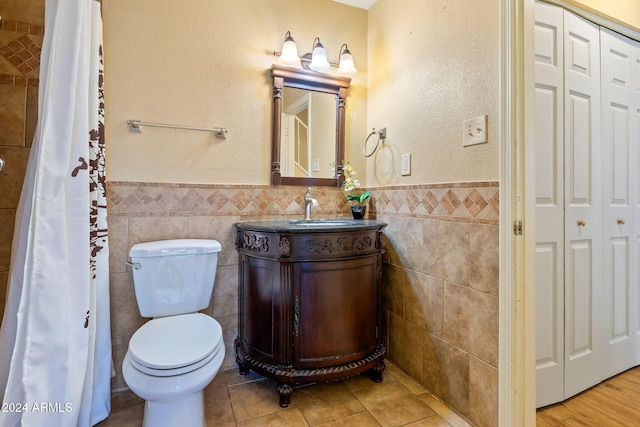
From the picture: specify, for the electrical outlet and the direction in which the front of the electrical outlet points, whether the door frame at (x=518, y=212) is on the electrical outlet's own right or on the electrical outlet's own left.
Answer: on the electrical outlet's own left

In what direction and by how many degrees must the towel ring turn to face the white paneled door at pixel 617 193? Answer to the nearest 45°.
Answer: approximately 135° to its left

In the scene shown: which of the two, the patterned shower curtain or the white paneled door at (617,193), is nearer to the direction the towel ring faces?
the patterned shower curtain

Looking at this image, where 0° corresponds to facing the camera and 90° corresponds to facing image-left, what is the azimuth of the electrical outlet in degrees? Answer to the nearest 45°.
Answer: approximately 45°

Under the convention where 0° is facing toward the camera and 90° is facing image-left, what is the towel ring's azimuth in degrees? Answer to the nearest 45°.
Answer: approximately 45°
